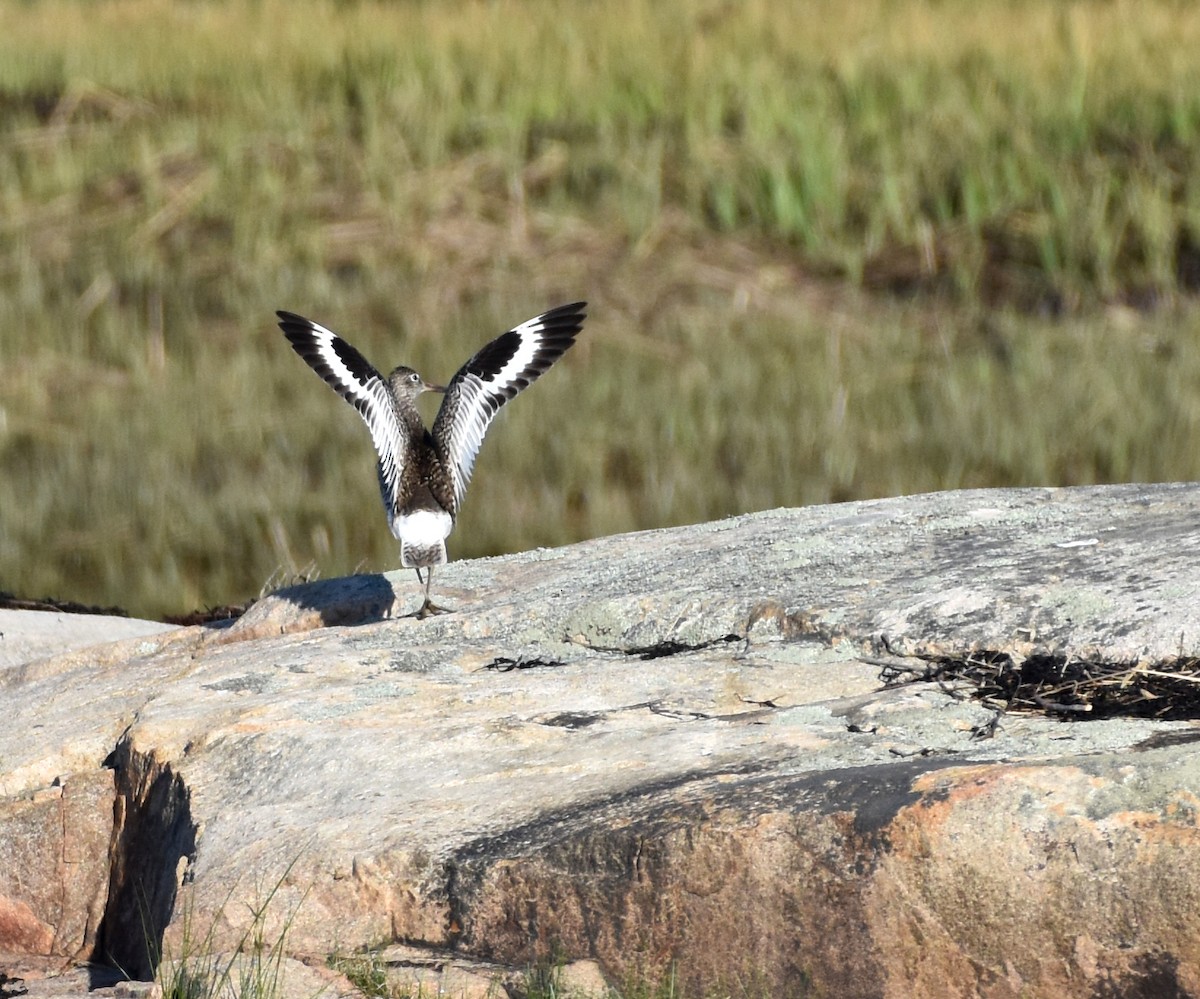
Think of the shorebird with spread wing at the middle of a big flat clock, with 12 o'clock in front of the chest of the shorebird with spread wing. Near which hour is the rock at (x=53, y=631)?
The rock is roughly at 10 o'clock from the shorebird with spread wing.

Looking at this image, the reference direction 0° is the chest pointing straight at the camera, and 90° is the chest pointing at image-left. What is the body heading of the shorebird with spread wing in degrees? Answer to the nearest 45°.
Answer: approximately 180°
